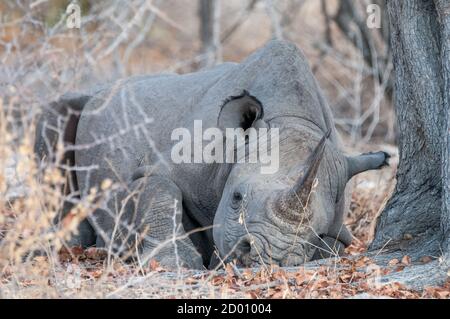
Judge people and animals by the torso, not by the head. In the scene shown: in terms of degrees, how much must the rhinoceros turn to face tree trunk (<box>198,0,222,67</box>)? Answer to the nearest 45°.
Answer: approximately 135° to its left

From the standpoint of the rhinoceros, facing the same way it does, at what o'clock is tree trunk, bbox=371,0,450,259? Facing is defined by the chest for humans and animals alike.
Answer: The tree trunk is roughly at 11 o'clock from the rhinoceros.

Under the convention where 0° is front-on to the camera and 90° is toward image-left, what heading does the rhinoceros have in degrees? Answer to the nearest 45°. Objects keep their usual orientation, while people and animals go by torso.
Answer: approximately 315°
